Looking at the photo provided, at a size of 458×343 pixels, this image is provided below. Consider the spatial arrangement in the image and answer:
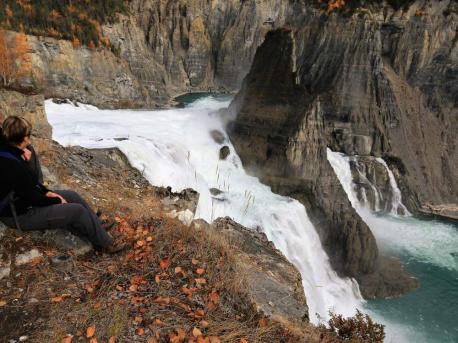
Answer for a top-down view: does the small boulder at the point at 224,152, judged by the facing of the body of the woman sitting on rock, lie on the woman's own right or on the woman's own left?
on the woman's own left

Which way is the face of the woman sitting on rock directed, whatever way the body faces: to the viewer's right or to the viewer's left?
to the viewer's right

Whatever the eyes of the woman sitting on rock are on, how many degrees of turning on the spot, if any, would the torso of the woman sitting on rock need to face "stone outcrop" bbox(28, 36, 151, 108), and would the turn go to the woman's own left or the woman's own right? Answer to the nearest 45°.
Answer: approximately 90° to the woman's own left

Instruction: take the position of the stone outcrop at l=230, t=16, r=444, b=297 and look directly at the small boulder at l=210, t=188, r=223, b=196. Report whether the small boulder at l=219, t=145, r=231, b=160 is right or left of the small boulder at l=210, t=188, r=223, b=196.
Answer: right

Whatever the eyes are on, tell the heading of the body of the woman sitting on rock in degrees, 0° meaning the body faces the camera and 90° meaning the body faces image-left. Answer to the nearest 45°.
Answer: approximately 270°

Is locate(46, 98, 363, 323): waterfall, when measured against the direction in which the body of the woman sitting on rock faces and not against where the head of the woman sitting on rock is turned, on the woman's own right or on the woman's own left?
on the woman's own left
